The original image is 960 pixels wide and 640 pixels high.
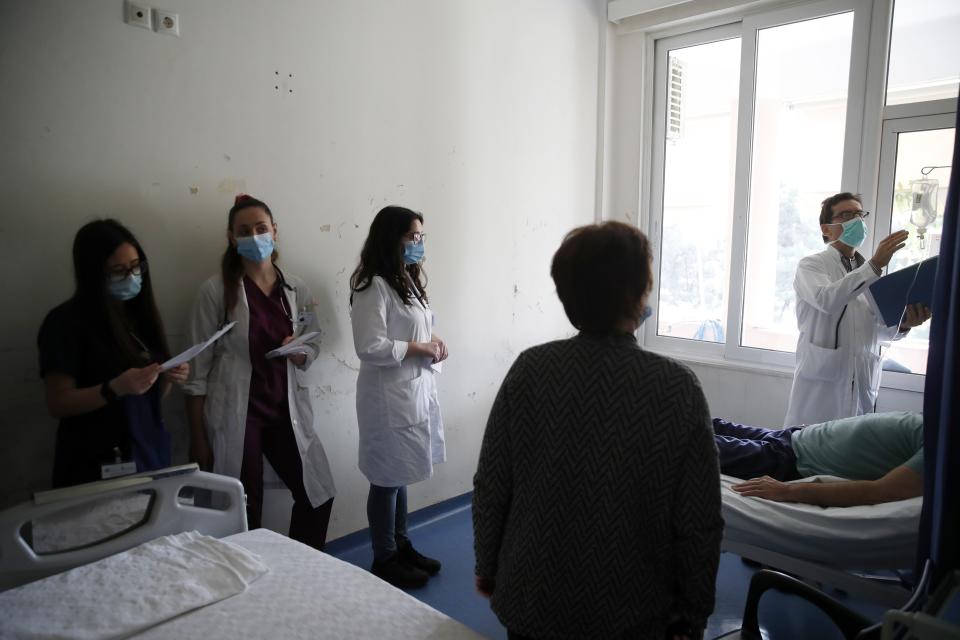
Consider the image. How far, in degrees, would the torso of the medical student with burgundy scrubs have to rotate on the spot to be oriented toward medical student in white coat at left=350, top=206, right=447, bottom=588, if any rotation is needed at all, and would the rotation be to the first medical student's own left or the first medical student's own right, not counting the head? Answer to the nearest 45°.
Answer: approximately 45° to the first medical student's own left

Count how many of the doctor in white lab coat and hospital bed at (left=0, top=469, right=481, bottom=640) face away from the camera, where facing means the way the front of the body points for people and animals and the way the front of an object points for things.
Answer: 0

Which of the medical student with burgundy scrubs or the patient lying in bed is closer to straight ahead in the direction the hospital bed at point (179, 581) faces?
the patient lying in bed

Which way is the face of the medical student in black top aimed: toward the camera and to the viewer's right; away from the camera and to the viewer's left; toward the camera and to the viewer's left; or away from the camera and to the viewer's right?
toward the camera and to the viewer's right

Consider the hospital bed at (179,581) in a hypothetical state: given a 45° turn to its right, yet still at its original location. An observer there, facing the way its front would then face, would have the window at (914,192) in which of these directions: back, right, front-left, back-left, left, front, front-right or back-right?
left

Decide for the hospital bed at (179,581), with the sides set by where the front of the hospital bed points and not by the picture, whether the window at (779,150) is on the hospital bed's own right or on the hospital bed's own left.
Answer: on the hospital bed's own left

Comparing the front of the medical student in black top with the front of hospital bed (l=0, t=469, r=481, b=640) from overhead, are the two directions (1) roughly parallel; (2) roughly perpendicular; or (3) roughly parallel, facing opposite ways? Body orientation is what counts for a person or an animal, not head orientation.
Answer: roughly parallel

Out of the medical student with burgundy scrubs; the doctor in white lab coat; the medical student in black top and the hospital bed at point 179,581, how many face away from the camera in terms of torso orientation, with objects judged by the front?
0

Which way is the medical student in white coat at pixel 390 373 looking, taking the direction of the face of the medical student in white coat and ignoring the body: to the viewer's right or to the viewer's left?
to the viewer's right

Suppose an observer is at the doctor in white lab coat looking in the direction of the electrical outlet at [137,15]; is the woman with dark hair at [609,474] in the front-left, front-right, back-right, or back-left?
front-left

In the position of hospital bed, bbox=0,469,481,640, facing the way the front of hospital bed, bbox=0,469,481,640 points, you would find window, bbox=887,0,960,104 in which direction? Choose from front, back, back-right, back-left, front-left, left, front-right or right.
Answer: front-left

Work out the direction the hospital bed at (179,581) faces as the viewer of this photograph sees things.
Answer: facing the viewer and to the right of the viewer
